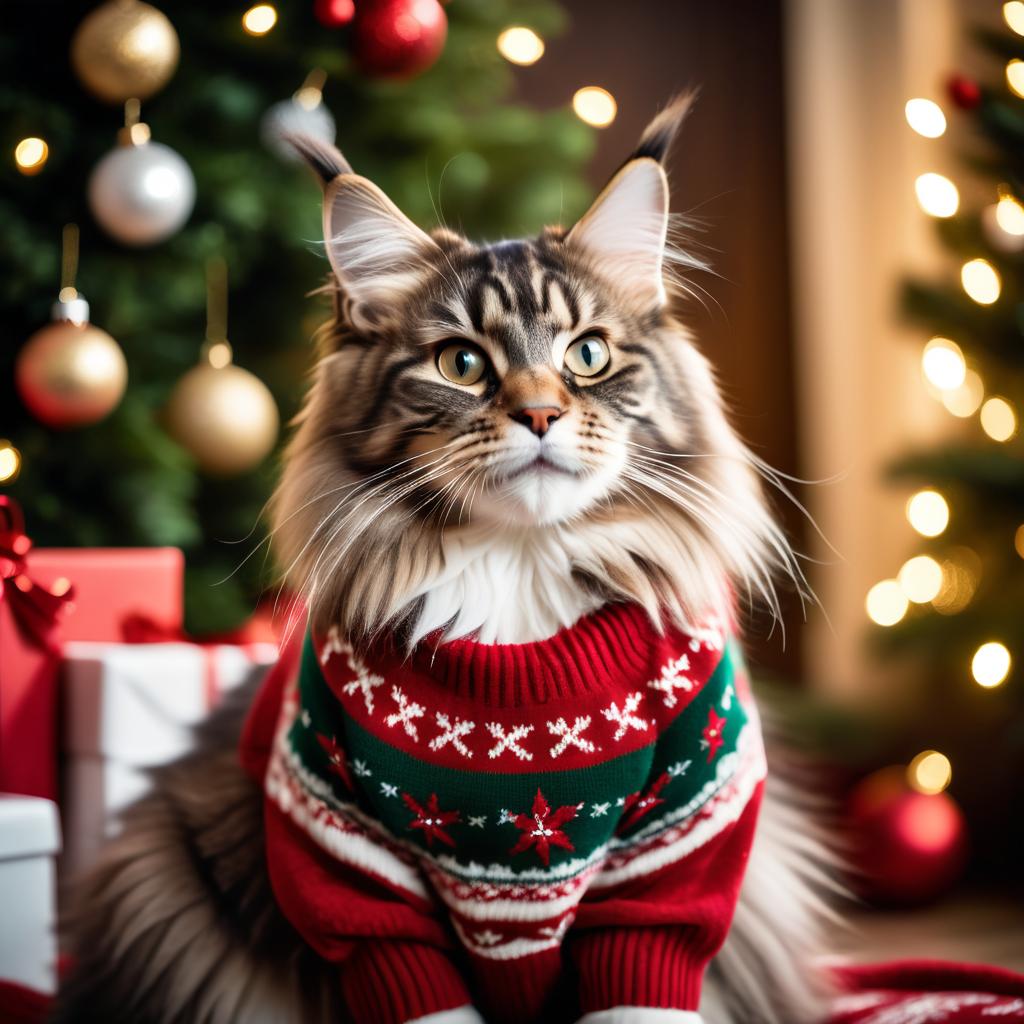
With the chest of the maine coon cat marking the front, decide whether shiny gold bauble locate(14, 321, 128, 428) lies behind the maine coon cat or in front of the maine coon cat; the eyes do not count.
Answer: behind

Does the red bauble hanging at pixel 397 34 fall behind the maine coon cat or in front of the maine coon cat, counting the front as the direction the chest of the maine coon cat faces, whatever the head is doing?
behind

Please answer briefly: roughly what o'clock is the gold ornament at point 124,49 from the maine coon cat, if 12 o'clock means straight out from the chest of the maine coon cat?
The gold ornament is roughly at 5 o'clock from the maine coon cat.

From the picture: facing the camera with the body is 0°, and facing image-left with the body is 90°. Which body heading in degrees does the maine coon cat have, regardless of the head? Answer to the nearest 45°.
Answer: approximately 0°

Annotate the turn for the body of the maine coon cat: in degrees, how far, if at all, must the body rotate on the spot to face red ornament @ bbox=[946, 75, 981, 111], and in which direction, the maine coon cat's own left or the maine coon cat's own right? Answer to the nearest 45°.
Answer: approximately 135° to the maine coon cat's own left

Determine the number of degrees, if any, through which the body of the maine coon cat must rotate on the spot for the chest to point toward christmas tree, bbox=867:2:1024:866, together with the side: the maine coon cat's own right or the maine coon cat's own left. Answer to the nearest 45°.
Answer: approximately 135° to the maine coon cat's own left

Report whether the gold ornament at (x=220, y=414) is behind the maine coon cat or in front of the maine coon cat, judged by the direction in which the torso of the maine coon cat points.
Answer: behind

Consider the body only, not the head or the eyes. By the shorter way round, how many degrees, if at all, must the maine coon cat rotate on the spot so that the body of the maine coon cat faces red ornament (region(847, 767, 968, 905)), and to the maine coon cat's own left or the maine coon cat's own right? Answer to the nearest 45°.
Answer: approximately 135° to the maine coon cat's own left

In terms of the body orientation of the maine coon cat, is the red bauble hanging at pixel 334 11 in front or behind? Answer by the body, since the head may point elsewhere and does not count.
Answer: behind
